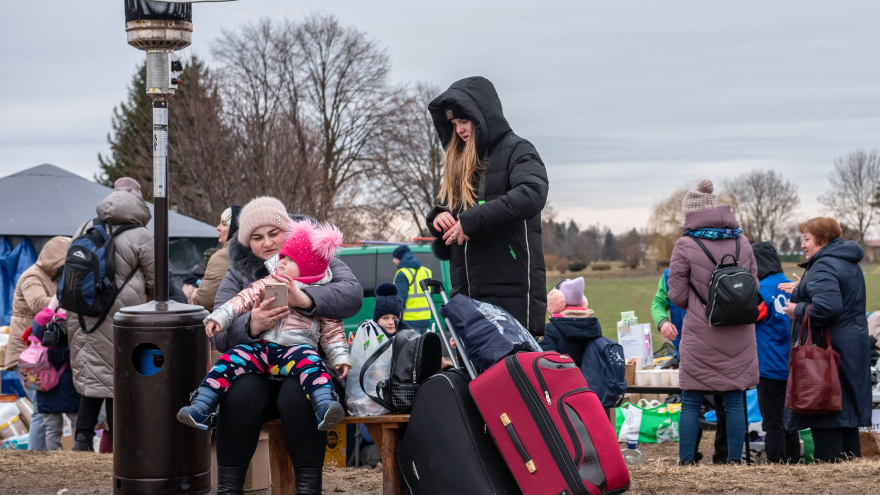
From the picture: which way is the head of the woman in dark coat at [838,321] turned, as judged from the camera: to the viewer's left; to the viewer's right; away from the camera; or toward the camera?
to the viewer's left

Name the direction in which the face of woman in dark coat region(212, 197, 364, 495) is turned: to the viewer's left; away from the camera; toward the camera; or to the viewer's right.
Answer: toward the camera

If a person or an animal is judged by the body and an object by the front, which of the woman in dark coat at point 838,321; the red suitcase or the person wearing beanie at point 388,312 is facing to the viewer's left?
the woman in dark coat

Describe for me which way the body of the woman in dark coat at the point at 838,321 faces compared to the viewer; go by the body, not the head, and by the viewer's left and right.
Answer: facing to the left of the viewer

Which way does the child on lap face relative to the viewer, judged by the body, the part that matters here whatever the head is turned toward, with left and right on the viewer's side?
facing the viewer and to the left of the viewer

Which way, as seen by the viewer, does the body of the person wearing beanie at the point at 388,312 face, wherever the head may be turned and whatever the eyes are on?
toward the camera

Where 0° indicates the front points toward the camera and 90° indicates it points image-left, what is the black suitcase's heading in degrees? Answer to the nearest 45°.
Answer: approximately 45°

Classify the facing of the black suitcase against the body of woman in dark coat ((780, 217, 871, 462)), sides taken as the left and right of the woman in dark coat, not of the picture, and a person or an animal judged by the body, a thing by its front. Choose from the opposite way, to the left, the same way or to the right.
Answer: to the left

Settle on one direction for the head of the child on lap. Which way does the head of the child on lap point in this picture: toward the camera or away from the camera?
toward the camera

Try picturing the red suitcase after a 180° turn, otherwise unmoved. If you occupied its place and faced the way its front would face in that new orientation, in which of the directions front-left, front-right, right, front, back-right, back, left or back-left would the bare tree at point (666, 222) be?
front-right

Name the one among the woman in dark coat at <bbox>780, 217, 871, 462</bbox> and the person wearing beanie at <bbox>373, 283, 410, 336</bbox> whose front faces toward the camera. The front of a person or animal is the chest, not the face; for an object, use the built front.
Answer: the person wearing beanie

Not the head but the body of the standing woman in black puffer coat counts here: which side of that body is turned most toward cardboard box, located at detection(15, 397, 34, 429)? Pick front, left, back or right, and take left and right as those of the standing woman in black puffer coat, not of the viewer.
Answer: right

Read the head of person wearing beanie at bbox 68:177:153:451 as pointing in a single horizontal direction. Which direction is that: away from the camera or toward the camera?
away from the camera
